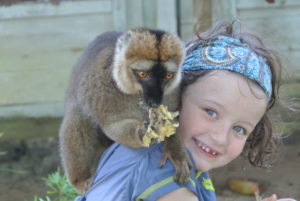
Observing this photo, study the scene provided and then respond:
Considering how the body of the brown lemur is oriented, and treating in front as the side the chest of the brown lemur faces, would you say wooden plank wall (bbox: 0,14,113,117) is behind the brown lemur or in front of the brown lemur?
behind

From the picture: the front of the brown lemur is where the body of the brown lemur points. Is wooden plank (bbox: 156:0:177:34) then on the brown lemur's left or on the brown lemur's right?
on the brown lemur's left

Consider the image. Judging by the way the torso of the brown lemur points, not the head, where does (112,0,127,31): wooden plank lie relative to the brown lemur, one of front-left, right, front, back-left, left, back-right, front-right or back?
back-left

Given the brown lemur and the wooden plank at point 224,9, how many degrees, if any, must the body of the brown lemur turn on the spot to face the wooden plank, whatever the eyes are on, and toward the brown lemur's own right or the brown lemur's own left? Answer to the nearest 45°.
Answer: approximately 135° to the brown lemur's own left

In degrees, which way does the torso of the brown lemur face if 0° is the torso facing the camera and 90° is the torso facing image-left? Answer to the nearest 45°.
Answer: approximately 315°
